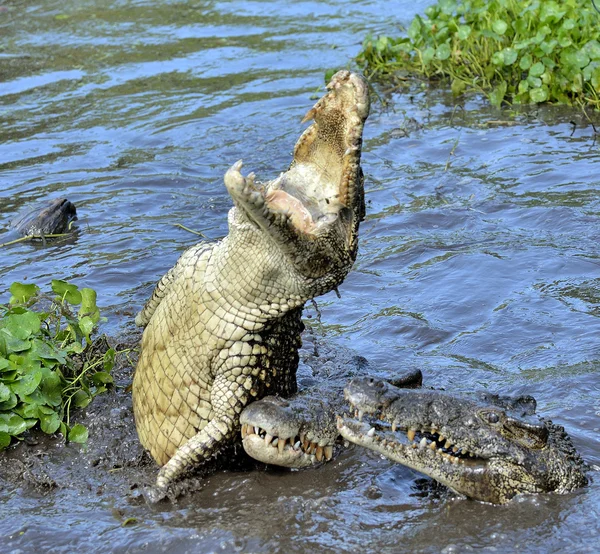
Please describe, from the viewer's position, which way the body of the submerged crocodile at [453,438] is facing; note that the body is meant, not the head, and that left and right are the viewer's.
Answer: facing to the left of the viewer

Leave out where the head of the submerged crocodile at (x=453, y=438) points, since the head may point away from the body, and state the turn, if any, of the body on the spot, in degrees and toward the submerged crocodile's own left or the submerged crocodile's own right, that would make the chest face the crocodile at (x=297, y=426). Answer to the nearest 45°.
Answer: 0° — it already faces it

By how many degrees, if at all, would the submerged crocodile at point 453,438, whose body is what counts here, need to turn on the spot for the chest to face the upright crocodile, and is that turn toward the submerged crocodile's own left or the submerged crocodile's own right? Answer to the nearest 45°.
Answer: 0° — it already faces it

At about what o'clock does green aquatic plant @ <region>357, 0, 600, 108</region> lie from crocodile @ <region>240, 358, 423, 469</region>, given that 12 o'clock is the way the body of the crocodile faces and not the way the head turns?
The green aquatic plant is roughly at 5 o'clock from the crocodile.

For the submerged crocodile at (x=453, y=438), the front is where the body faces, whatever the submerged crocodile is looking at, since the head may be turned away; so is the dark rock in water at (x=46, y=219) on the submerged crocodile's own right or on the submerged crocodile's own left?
on the submerged crocodile's own right

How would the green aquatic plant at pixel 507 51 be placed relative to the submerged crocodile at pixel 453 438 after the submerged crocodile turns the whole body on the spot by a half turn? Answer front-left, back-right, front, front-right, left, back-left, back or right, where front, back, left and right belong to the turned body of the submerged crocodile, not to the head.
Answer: left

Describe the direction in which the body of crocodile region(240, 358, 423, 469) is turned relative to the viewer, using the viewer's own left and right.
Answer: facing the viewer and to the left of the viewer
